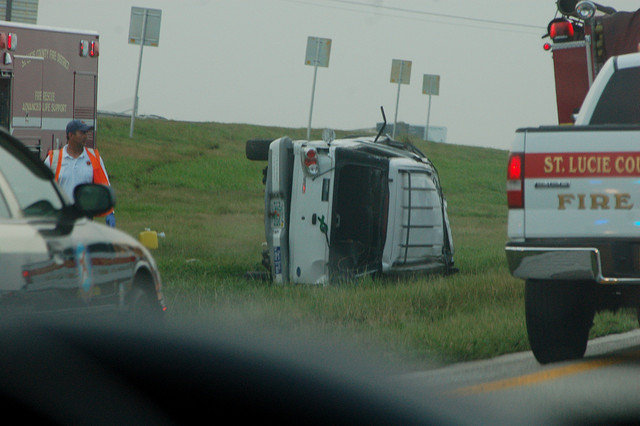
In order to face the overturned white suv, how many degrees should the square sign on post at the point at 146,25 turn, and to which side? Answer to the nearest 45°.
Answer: approximately 180°

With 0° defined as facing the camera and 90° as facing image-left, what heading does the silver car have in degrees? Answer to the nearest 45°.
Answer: approximately 225°

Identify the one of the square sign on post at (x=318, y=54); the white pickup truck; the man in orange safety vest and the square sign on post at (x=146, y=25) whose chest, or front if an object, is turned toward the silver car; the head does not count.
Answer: the man in orange safety vest

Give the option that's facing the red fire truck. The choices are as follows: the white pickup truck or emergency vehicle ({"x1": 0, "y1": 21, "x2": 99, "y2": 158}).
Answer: the white pickup truck

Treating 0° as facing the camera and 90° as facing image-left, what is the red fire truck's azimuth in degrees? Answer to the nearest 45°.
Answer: approximately 180°

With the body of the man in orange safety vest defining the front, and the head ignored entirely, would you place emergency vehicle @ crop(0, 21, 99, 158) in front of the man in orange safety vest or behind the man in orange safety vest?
behind

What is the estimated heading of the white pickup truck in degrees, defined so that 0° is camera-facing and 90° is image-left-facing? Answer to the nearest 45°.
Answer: approximately 180°

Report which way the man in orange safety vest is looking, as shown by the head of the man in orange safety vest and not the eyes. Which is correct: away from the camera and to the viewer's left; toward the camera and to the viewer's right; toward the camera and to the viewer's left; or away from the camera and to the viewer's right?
toward the camera and to the viewer's right

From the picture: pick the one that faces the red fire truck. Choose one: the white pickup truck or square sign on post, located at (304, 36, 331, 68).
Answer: the white pickup truck

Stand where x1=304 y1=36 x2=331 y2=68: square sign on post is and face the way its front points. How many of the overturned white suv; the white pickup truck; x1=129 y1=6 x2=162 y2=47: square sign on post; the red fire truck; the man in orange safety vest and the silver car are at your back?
5

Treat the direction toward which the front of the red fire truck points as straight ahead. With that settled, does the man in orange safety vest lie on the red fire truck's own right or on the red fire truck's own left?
on the red fire truck's own left

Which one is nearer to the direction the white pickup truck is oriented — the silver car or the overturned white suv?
the overturned white suv

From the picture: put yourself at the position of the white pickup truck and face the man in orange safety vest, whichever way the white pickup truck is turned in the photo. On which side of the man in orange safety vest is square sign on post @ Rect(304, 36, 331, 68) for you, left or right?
right

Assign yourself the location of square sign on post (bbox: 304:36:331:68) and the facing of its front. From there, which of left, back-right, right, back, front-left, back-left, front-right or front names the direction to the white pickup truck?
back

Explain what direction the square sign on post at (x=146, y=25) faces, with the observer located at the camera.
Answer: facing away from the viewer

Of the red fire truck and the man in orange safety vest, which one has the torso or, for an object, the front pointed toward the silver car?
the man in orange safety vest
